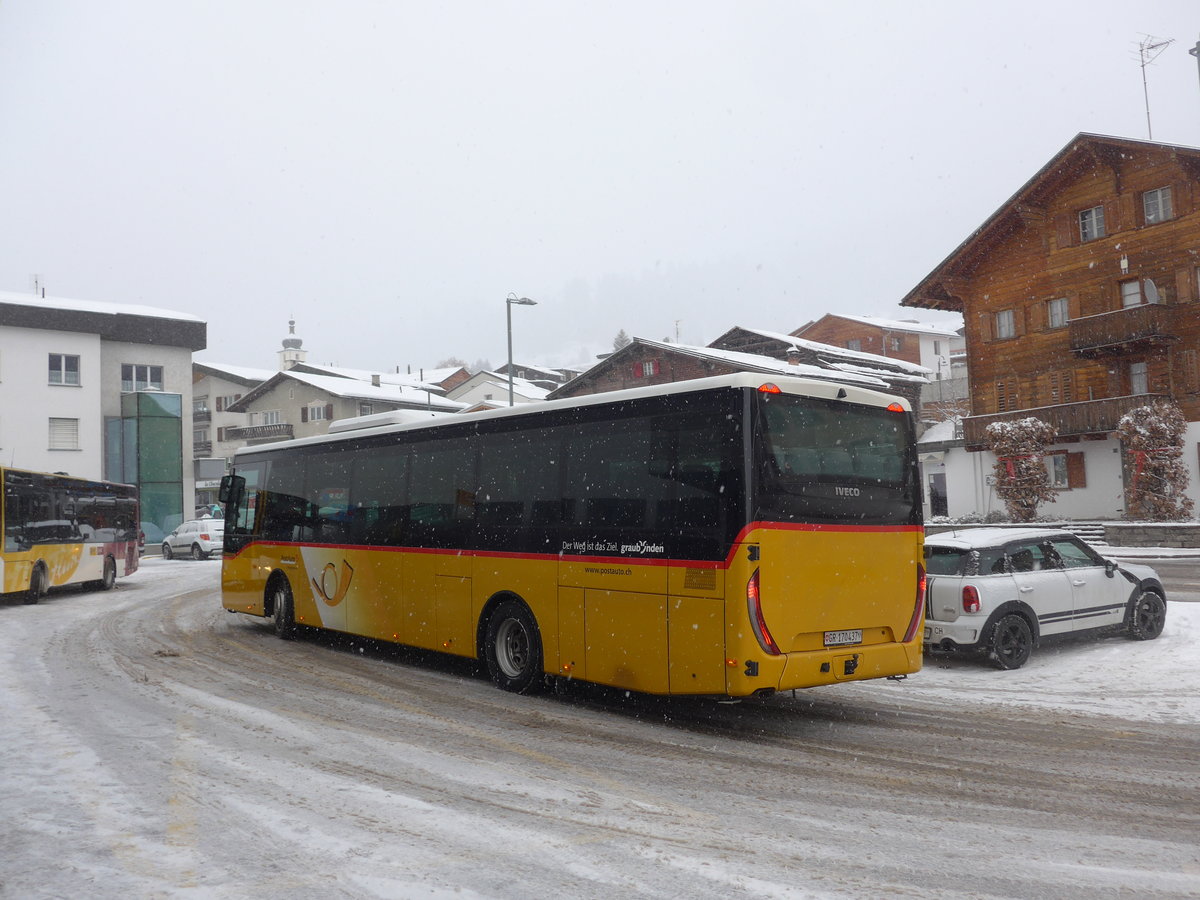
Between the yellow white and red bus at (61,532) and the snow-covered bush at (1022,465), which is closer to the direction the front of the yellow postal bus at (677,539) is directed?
the yellow white and red bus

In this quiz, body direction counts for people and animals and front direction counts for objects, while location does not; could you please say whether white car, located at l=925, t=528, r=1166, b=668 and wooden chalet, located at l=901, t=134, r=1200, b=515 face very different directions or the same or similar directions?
very different directions

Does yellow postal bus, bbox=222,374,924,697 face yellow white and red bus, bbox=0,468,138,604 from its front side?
yes

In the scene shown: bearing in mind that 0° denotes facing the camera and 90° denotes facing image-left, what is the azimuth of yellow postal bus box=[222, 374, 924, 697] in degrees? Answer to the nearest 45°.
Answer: approximately 135°

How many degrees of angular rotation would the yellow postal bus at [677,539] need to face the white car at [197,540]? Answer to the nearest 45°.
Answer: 0° — it already faces it

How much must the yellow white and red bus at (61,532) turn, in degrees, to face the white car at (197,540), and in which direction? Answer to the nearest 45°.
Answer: approximately 135° to its right

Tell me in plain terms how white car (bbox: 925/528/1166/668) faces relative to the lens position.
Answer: facing away from the viewer and to the right of the viewer

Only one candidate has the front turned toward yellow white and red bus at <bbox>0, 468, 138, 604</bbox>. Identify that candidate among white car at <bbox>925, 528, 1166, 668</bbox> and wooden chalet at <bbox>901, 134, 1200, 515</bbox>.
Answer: the wooden chalet

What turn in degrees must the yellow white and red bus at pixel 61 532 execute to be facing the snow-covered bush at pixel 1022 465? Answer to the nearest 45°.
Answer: approximately 135° to its left

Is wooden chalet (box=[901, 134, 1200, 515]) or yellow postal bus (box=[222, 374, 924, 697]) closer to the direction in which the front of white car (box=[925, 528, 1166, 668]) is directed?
the wooden chalet
